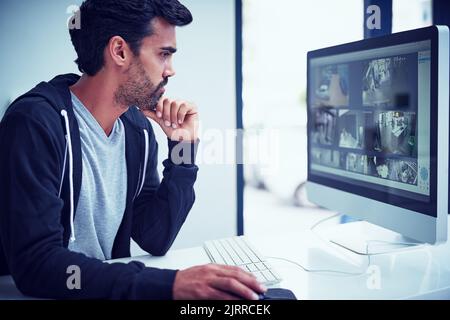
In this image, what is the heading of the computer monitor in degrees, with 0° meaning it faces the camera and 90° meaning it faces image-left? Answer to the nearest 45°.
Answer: approximately 45°

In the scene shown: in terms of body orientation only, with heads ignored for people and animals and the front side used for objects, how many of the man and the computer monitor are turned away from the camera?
0

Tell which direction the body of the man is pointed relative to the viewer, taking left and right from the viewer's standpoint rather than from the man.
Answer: facing the viewer and to the right of the viewer

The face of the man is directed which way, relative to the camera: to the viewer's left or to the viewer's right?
to the viewer's right
